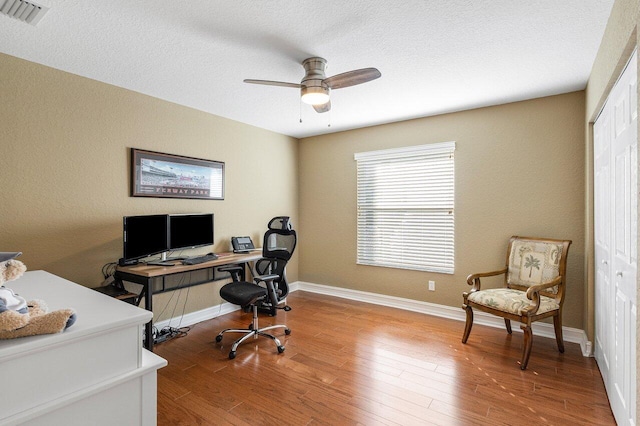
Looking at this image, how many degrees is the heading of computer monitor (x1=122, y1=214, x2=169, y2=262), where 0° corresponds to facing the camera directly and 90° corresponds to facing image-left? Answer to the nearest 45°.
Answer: approximately 315°

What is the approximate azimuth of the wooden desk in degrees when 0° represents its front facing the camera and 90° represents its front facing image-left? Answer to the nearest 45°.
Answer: approximately 315°

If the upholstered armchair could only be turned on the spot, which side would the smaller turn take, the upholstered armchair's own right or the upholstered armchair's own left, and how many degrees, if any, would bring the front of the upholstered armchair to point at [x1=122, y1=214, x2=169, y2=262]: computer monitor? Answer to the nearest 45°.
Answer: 0° — it already faces it

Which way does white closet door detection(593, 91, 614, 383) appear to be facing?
to the viewer's left

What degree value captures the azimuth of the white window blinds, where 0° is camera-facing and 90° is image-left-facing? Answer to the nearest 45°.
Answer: approximately 45°

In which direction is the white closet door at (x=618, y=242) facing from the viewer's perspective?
to the viewer's left

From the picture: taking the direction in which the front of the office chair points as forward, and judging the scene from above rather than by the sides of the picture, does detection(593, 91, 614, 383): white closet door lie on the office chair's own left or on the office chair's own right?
on the office chair's own left
